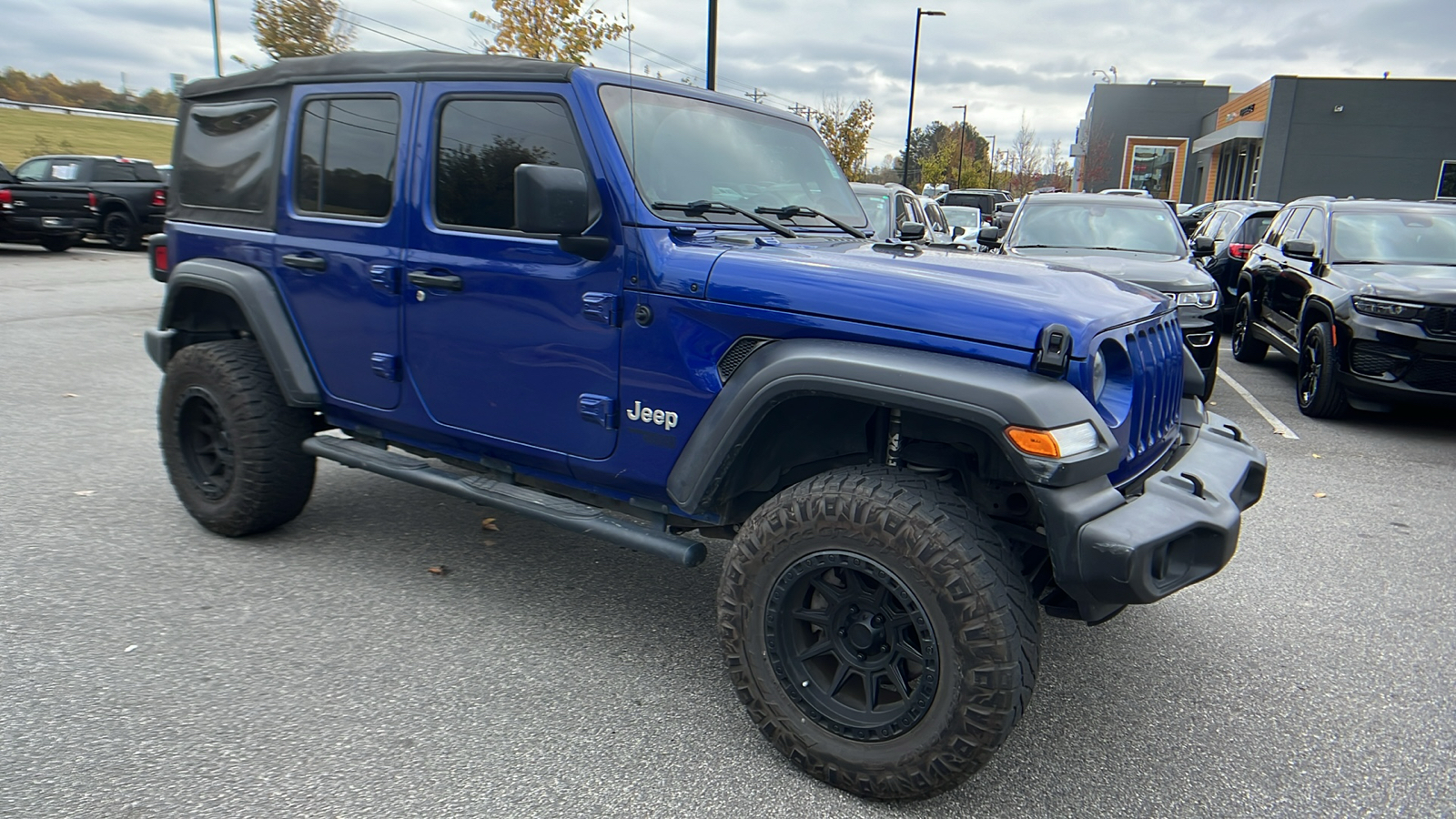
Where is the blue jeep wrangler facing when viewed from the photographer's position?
facing the viewer and to the right of the viewer

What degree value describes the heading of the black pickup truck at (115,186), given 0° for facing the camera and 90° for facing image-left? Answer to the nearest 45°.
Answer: approximately 135°

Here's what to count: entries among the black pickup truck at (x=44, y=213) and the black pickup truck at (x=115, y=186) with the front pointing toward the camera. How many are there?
0

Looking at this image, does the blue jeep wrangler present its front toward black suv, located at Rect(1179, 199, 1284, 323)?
no

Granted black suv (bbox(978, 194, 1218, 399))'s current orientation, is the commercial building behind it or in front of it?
behind

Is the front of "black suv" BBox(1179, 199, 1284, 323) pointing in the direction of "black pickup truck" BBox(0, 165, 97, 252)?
no

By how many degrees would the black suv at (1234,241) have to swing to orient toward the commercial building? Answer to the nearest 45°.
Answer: approximately 45° to its right

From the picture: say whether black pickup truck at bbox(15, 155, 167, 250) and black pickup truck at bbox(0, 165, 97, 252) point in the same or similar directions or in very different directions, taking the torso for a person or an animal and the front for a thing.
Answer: same or similar directions

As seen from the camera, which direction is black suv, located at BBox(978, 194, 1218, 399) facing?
toward the camera

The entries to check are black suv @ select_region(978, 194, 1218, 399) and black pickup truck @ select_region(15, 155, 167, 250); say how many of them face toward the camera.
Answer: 1

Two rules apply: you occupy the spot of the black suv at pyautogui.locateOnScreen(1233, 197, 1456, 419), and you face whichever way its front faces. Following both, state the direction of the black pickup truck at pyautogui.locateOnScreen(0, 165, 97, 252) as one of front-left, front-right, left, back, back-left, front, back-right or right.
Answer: back-right

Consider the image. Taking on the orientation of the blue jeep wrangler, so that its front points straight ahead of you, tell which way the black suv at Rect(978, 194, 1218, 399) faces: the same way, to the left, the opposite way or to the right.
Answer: to the right

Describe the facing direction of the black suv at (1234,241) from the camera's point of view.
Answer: facing away from the viewer and to the left of the viewer

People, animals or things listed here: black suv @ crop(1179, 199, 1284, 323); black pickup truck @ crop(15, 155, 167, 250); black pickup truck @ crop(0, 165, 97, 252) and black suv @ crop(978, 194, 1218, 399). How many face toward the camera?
1

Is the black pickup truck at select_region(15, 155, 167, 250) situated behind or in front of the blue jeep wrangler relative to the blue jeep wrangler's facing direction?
behind

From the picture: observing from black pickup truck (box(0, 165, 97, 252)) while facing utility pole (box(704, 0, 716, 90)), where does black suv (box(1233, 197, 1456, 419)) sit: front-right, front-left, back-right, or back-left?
front-right
